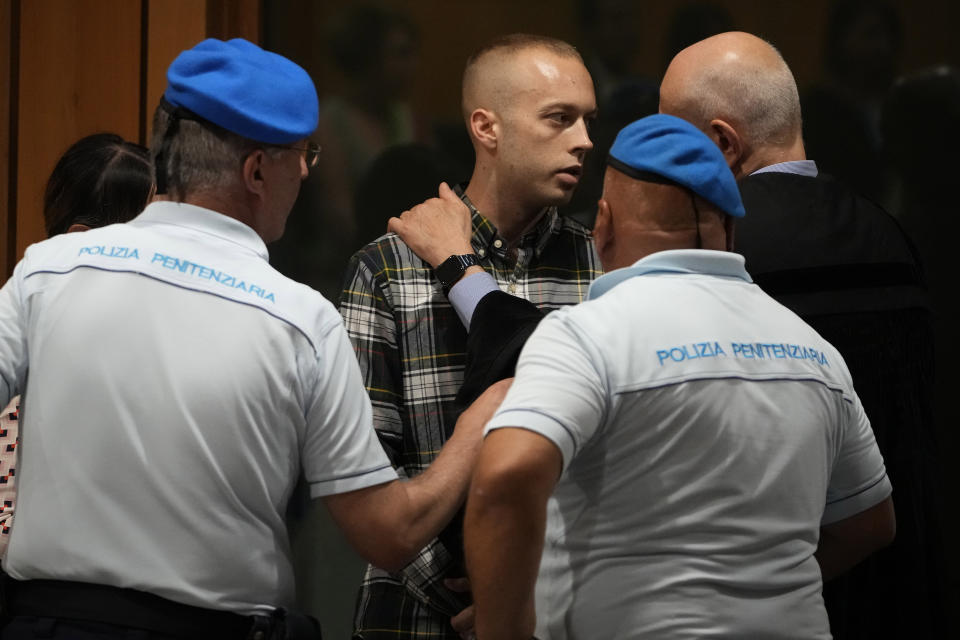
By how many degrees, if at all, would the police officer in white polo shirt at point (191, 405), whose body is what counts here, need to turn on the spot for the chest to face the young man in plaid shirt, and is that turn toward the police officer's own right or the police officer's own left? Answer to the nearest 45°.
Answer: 0° — they already face them

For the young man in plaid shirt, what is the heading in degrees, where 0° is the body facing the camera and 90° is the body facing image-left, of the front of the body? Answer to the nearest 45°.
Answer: approximately 315°

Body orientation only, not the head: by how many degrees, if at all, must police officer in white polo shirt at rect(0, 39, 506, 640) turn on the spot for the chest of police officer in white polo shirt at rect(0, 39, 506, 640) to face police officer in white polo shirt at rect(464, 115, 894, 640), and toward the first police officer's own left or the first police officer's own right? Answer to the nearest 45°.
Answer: approximately 45° to the first police officer's own right

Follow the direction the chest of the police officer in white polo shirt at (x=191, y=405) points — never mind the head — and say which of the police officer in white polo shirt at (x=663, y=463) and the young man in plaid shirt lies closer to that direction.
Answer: the young man in plaid shirt

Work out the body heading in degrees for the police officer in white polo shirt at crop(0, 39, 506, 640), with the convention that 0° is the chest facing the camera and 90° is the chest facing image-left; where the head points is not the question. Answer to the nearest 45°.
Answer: approximately 225°
